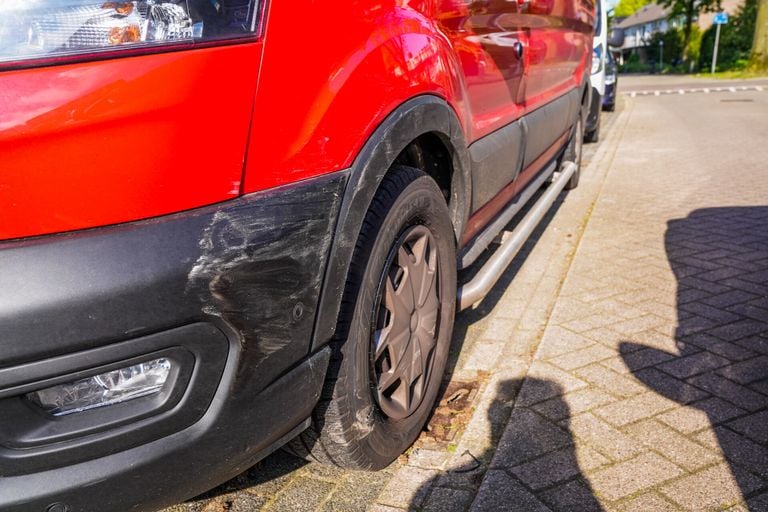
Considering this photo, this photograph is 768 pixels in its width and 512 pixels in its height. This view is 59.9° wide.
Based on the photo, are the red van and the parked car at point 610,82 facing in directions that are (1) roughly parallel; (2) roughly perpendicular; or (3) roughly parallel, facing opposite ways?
roughly parallel

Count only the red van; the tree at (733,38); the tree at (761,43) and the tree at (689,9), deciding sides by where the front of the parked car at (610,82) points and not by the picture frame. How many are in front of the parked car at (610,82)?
1

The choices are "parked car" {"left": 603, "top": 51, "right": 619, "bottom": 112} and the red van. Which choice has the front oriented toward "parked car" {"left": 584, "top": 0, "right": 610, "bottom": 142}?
"parked car" {"left": 603, "top": 51, "right": 619, "bottom": 112}

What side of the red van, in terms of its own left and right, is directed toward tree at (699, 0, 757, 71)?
back

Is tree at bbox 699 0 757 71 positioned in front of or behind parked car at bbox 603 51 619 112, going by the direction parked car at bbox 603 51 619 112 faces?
behind

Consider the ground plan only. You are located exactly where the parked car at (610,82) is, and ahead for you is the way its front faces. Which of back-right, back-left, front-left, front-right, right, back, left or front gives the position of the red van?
front

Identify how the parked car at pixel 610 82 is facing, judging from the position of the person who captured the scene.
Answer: facing the viewer

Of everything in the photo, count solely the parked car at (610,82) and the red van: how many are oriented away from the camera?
0

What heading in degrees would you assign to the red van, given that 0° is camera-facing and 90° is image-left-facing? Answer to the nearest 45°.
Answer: approximately 45°

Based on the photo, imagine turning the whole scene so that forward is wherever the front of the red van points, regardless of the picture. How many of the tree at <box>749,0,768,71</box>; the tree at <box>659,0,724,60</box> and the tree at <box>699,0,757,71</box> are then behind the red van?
3

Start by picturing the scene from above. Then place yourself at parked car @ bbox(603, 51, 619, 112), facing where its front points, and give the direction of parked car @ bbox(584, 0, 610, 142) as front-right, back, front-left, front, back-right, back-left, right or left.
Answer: front

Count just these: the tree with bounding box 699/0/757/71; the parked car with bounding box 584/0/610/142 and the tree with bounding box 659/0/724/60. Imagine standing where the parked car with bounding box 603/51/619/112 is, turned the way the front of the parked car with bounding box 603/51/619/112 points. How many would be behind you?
2

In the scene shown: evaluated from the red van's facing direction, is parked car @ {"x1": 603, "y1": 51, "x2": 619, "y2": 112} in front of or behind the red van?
behind
